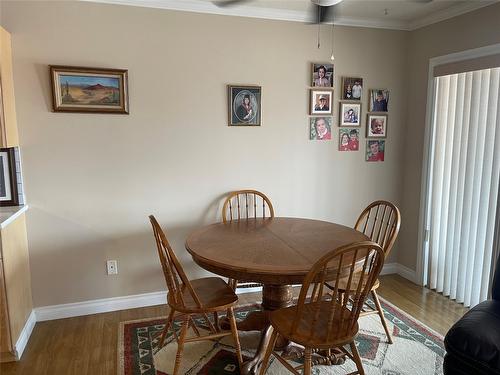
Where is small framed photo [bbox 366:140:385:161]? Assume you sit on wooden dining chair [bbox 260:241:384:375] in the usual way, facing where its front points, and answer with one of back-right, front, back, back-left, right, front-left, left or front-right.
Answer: front-right

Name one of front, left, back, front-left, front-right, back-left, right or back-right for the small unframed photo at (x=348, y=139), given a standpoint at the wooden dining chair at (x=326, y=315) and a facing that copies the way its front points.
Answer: front-right

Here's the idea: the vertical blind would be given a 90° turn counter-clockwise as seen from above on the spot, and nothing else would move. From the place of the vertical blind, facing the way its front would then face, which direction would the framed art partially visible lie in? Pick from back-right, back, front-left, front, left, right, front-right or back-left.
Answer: right

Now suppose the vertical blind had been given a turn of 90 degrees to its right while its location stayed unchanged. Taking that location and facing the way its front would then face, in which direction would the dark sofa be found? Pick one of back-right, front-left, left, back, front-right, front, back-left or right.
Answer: back-left

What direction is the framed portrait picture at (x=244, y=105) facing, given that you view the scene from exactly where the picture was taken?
facing the viewer

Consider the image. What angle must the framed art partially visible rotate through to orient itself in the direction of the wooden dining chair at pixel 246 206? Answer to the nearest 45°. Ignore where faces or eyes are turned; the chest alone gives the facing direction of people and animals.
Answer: approximately 90° to its left

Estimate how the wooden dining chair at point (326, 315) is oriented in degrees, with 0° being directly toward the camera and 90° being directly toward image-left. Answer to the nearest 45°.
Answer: approximately 135°

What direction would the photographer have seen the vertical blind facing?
facing the viewer and to the left of the viewer

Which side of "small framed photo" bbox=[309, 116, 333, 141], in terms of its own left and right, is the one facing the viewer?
front

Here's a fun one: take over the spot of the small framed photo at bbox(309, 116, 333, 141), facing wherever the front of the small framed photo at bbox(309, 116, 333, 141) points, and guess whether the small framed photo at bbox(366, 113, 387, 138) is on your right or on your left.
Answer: on your left

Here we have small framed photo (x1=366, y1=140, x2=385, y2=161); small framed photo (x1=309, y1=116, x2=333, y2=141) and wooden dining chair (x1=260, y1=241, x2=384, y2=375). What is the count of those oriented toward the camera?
2
